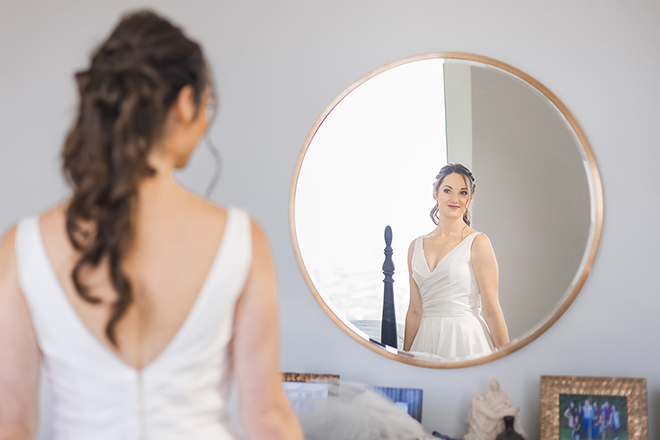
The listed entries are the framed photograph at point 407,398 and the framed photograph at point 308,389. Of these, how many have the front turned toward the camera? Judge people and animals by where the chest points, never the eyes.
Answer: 2

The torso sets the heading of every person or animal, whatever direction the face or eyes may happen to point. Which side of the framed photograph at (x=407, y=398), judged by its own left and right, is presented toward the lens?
front

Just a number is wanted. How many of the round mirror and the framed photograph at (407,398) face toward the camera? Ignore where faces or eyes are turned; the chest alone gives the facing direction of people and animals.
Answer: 2

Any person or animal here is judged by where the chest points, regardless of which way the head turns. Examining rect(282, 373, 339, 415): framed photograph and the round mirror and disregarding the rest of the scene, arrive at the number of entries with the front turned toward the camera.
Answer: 2

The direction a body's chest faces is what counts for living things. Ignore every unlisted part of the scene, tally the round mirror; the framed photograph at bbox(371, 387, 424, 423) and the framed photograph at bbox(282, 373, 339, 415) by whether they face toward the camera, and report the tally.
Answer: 3

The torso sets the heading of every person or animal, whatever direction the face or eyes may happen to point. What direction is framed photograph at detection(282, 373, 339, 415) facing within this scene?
toward the camera
